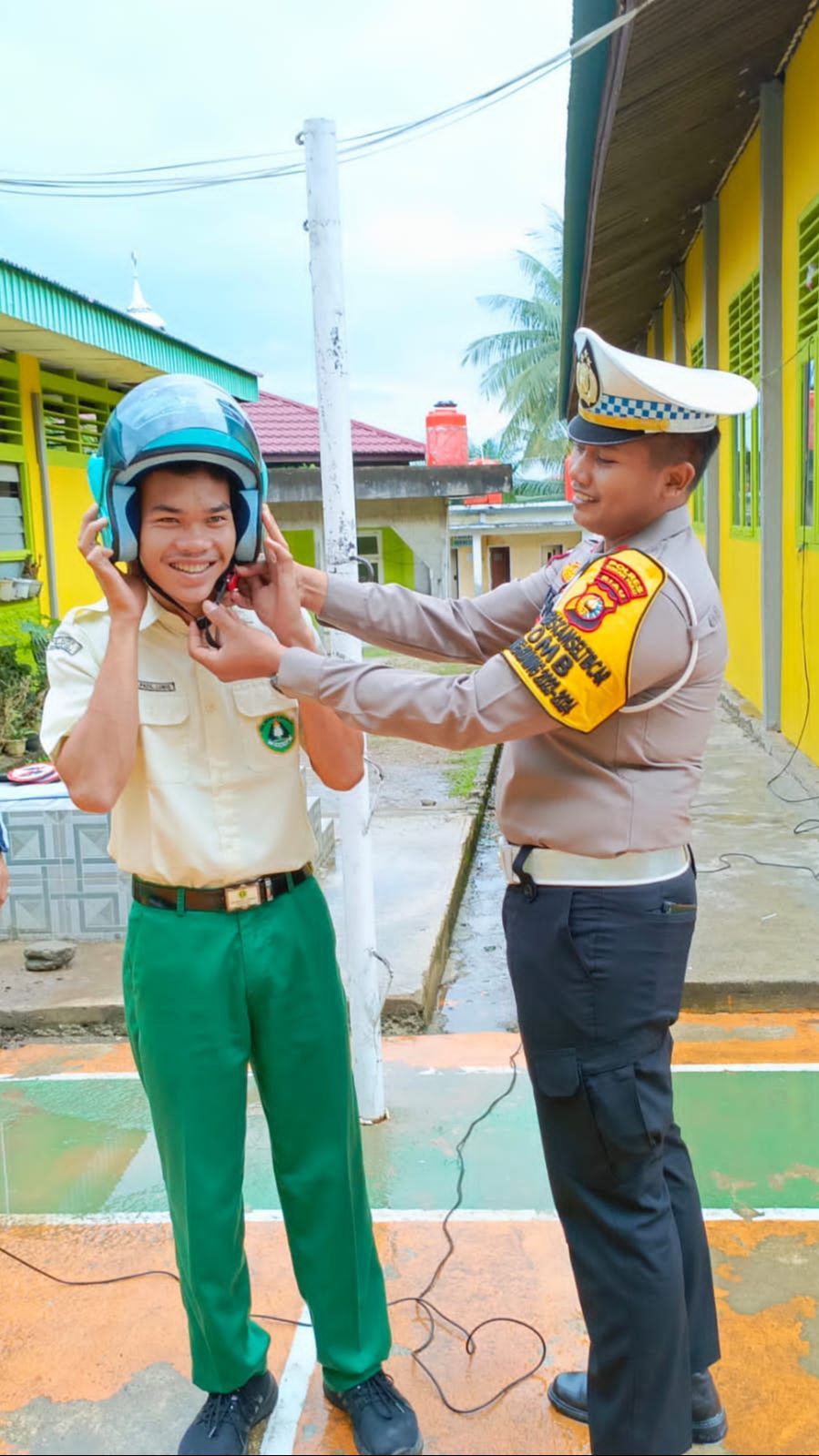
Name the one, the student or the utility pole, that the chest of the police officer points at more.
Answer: the student

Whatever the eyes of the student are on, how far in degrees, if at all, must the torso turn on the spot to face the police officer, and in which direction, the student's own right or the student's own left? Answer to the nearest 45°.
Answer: approximately 90° to the student's own left

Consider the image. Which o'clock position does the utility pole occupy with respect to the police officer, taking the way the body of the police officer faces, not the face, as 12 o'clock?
The utility pole is roughly at 2 o'clock from the police officer.

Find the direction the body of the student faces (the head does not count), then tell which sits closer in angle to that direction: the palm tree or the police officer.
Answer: the police officer

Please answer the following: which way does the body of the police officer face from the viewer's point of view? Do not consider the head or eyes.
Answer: to the viewer's left

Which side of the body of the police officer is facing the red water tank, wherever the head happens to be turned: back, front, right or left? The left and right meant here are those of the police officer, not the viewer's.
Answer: right

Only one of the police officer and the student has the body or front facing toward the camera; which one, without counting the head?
the student

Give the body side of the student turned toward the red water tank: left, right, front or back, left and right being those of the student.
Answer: back

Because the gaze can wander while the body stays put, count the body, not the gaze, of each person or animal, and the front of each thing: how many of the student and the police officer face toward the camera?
1

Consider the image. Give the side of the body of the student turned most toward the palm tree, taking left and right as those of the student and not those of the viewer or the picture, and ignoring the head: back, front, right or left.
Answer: back

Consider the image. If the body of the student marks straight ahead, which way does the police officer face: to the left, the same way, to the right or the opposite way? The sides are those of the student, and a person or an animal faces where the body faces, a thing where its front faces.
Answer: to the right

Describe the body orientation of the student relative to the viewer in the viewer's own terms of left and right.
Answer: facing the viewer
